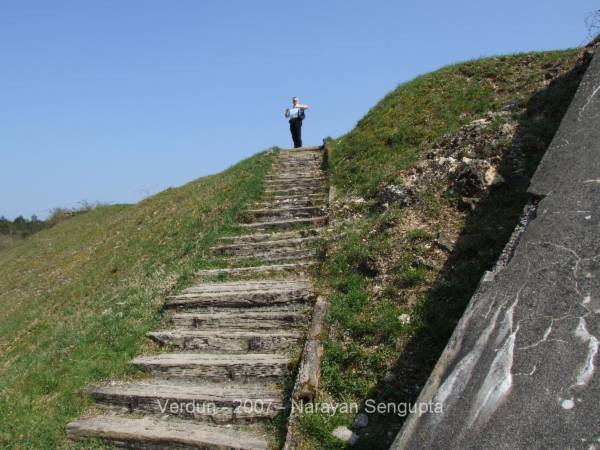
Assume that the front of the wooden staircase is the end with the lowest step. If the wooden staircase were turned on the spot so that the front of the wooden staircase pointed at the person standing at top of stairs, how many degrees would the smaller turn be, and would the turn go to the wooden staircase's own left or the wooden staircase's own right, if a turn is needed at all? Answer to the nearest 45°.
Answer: approximately 180°

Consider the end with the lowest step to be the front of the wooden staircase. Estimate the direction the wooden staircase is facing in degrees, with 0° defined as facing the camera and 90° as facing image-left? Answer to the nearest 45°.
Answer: approximately 0°
